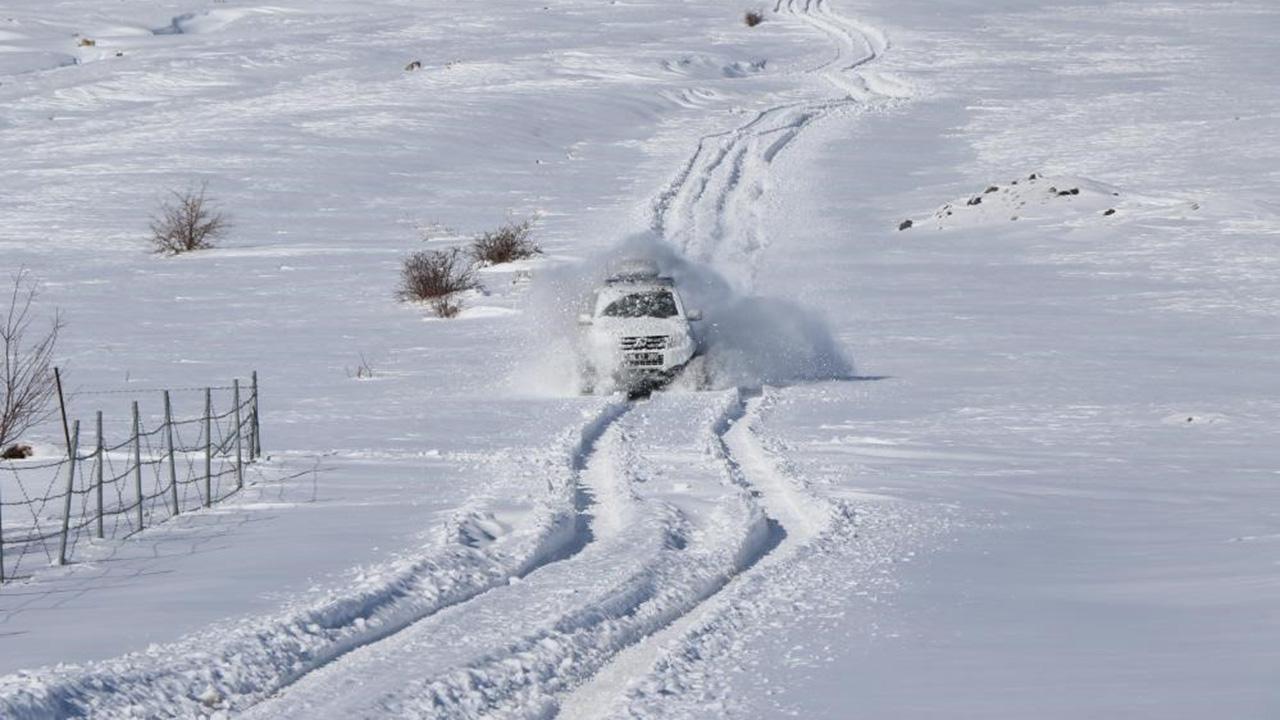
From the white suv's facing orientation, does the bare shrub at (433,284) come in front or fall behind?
behind

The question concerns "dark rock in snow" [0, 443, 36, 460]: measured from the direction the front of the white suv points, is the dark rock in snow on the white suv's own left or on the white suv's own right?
on the white suv's own right

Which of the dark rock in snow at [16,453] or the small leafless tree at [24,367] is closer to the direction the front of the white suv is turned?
the dark rock in snow

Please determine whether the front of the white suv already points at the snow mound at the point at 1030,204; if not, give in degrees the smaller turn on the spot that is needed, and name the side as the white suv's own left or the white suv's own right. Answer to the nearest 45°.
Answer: approximately 135° to the white suv's own left

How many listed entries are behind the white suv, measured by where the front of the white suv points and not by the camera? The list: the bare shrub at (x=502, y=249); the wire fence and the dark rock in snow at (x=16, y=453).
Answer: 1

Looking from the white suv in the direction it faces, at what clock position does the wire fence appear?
The wire fence is roughly at 1 o'clock from the white suv.

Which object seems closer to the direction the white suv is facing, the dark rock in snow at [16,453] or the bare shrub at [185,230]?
the dark rock in snow

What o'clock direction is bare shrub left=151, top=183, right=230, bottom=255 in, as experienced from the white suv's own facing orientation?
The bare shrub is roughly at 5 o'clock from the white suv.

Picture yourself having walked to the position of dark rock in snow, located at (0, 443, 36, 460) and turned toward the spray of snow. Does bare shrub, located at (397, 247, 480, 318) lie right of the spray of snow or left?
left

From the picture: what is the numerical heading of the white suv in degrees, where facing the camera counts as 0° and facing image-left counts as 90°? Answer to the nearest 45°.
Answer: approximately 0°

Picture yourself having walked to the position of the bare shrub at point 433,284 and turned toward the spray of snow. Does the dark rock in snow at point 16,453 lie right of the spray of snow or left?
right

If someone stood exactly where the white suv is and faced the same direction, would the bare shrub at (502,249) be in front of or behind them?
behind
